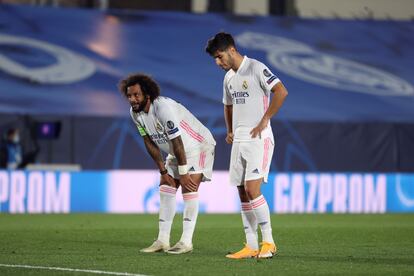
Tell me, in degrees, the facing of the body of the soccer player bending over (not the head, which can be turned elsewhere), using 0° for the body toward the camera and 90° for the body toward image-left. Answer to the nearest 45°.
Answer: approximately 45°

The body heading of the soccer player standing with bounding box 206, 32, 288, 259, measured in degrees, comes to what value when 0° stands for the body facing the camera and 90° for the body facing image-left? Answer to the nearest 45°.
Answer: approximately 45°

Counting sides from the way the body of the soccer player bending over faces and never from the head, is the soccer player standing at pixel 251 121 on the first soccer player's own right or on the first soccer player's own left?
on the first soccer player's own left

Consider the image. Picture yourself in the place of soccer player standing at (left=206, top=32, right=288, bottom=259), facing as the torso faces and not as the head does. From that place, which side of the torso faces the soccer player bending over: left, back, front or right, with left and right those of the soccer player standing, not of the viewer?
right

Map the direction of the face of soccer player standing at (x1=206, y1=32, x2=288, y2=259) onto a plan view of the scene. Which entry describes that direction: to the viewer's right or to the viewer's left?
to the viewer's left
